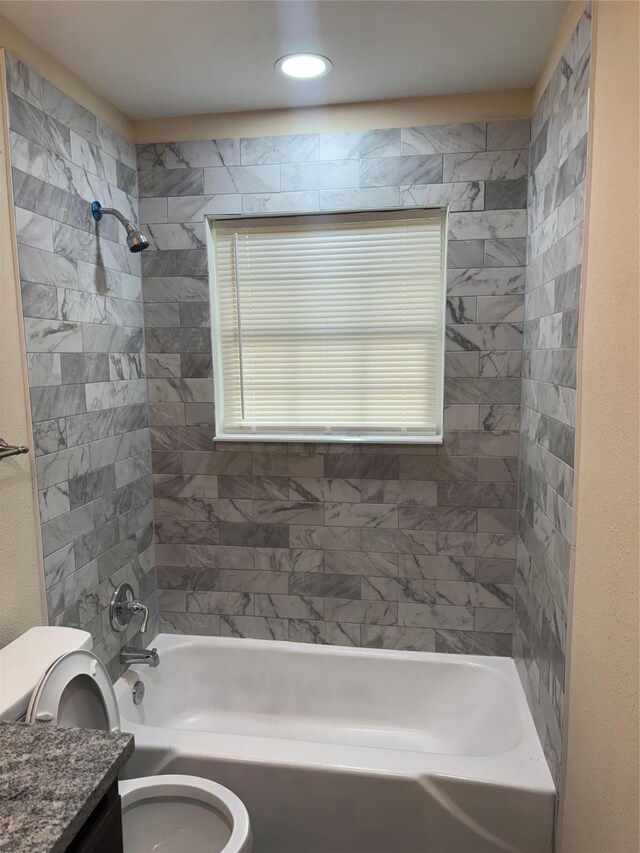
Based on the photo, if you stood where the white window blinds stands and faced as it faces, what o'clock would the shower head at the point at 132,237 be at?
The shower head is roughly at 2 o'clock from the white window blinds.

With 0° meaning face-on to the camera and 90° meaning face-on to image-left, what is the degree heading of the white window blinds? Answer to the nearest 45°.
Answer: approximately 0°

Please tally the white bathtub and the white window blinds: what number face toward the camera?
2

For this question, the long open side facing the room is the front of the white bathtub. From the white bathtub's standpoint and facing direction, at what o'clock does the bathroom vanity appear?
The bathroom vanity is roughly at 1 o'clock from the white bathtub.

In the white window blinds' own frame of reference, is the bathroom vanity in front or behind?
in front
